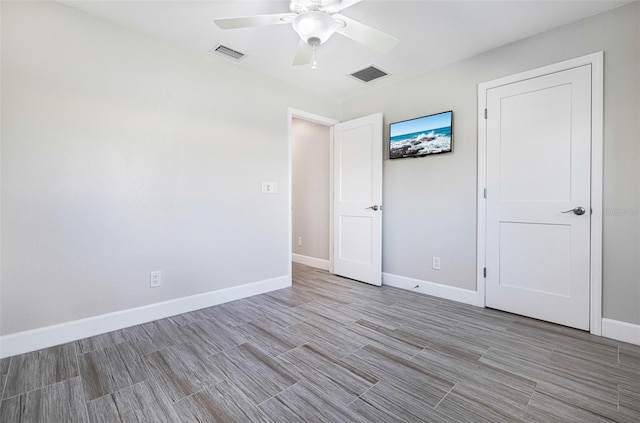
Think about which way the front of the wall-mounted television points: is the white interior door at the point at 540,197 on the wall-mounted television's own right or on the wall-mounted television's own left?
on the wall-mounted television's own left

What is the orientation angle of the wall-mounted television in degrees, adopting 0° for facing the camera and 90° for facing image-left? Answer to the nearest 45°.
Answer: approximately 45°

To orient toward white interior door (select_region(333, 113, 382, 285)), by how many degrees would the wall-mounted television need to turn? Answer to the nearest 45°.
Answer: approximately 45° to its right

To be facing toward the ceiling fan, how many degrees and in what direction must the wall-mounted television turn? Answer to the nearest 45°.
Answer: approximately 45° to its left

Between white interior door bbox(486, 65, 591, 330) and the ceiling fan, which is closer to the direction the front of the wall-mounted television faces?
the ceiling fan

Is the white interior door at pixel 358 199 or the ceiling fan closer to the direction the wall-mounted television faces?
the ceiling fan
